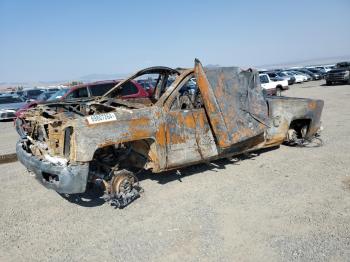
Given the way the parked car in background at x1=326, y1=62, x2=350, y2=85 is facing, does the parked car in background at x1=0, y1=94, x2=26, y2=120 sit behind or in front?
in front

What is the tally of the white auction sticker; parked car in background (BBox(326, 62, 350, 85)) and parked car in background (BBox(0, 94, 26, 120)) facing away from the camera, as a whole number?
0

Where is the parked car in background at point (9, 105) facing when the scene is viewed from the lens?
facing the viewer and to the left of the viewer

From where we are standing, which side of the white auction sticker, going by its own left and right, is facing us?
front

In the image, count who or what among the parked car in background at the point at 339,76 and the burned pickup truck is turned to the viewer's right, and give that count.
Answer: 0

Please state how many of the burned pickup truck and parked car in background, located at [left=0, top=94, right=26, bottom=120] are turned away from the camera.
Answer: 0

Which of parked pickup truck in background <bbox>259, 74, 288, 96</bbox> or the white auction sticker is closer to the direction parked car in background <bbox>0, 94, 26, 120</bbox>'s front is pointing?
the white auction sticker

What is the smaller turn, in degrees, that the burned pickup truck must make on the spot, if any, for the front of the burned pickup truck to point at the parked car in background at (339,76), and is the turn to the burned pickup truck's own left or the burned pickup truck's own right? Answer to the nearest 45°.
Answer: approximately 180°

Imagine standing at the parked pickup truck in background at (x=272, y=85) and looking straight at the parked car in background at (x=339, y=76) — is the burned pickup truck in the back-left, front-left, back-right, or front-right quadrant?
back-right

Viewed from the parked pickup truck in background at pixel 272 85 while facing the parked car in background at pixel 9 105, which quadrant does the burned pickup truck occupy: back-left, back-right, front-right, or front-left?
front-left
